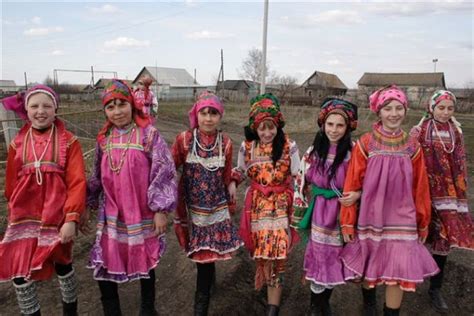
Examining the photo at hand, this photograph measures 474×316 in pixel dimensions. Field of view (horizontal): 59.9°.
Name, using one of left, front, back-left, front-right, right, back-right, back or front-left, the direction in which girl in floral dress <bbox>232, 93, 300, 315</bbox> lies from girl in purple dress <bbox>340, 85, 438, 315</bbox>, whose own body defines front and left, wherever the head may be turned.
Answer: right

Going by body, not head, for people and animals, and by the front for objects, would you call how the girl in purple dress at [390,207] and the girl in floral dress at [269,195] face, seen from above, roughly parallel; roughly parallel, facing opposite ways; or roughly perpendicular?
roughly parallel

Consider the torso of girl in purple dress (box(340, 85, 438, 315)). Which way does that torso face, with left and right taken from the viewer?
facing the viewer

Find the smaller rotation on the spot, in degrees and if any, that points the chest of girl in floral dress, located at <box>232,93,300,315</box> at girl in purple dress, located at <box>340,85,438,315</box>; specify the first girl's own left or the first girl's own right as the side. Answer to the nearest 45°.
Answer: approximately 90° to the first girl's own left

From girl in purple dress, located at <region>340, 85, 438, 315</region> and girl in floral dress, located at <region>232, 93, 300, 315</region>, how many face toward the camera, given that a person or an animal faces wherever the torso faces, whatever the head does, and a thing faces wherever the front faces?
2

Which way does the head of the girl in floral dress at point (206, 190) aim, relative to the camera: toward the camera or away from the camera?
toward the camera

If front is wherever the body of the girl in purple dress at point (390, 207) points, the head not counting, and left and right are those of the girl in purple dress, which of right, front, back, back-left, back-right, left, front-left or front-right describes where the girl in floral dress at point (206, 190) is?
right

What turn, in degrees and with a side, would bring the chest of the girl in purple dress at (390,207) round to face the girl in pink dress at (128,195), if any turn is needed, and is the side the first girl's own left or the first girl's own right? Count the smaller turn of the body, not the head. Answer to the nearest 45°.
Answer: approximately 90° to the first girl's own right

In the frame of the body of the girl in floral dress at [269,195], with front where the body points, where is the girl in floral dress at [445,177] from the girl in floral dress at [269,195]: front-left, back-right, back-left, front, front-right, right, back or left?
left

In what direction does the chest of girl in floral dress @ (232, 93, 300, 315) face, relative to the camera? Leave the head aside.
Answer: toward the camera

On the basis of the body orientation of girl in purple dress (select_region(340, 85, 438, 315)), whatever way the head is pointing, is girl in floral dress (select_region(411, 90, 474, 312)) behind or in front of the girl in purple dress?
behind
